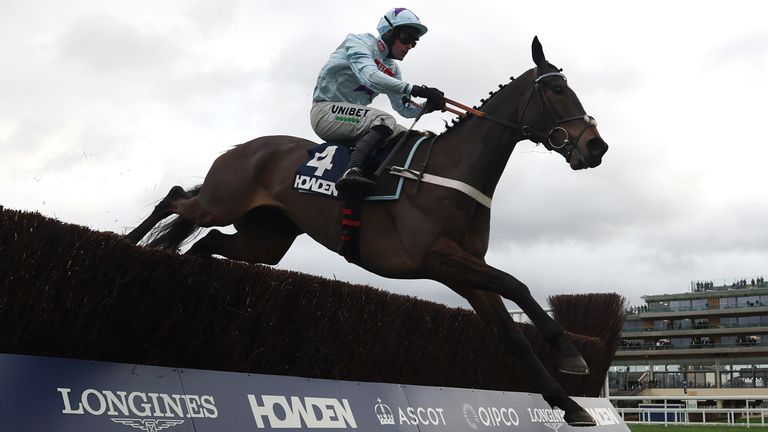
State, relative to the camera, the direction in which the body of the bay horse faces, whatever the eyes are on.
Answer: to the viewer's right
